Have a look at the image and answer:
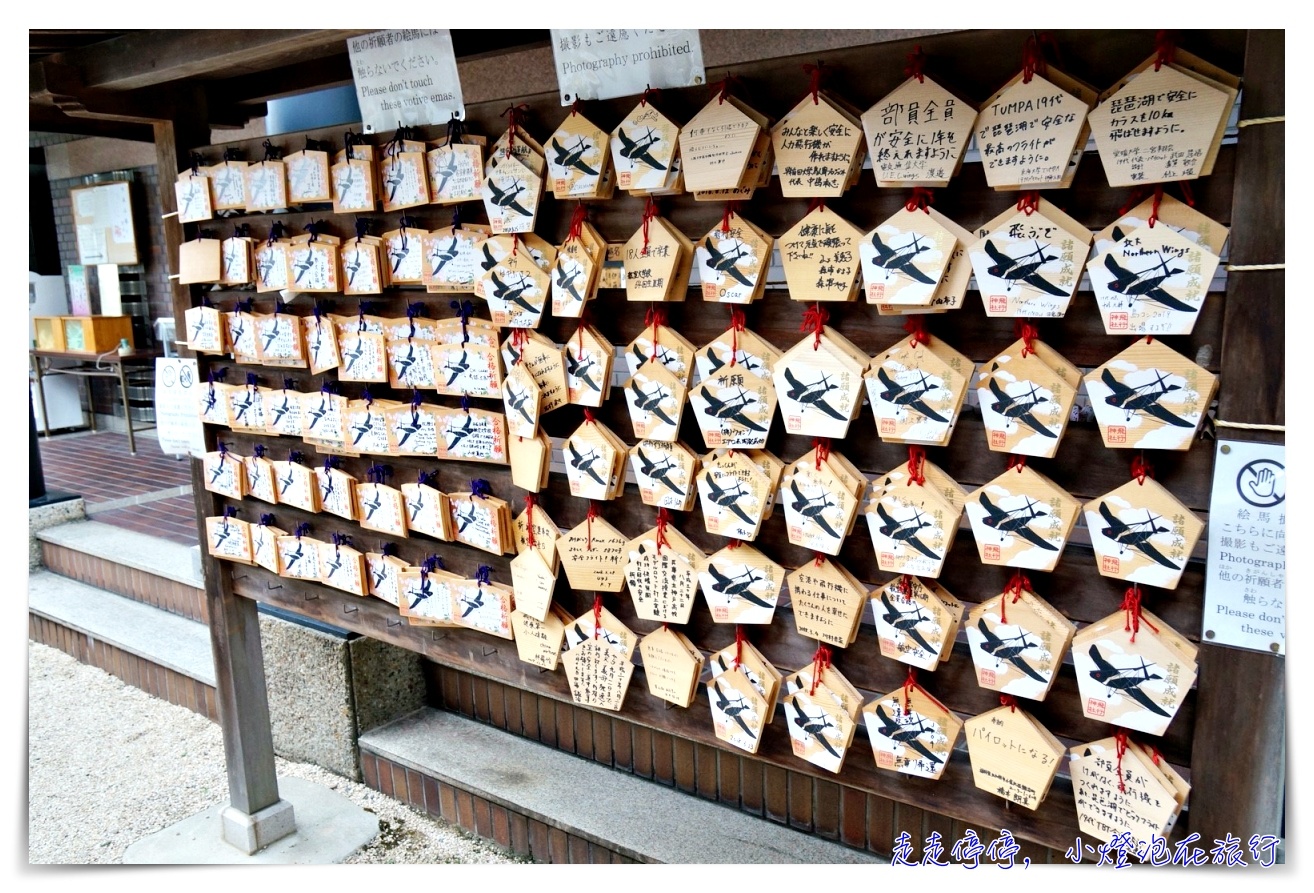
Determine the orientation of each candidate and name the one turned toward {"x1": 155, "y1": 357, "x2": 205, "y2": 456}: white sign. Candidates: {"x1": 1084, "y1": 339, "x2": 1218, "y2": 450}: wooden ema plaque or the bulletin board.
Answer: the bulletin board

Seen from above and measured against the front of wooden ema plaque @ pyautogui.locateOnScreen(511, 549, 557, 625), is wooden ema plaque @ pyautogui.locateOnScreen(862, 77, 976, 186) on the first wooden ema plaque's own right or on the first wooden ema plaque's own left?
on the first wooden ema plaque's own left

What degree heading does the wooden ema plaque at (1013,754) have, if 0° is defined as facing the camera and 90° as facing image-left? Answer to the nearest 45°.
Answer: approximately 0°

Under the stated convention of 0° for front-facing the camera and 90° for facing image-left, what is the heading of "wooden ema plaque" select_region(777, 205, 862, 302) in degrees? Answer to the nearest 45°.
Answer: approximately 0°

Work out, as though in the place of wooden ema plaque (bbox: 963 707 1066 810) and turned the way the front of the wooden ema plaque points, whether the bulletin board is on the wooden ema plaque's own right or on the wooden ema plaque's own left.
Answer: on the wooden ema plaque's own right

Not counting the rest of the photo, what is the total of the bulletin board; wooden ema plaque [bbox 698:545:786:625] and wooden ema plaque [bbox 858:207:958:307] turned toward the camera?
3

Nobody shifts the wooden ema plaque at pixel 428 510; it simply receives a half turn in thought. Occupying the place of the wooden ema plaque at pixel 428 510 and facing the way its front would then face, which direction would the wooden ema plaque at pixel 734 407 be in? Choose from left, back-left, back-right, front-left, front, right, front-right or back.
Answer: right

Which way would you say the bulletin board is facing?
toward the camera

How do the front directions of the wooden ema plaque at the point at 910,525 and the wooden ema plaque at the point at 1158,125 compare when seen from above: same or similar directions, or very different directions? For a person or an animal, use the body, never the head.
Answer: same or similar directions

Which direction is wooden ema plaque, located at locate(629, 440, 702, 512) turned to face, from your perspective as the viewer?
facing the viewer and to the left of the viewer

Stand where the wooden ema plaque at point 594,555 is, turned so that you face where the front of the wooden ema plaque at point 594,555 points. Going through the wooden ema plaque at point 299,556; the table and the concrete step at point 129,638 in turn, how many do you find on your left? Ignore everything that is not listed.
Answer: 0

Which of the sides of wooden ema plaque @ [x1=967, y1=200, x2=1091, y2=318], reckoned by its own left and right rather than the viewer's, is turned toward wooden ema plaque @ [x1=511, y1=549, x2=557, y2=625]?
right
